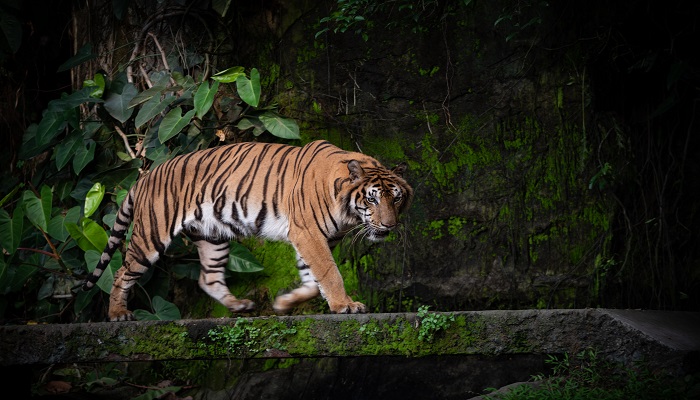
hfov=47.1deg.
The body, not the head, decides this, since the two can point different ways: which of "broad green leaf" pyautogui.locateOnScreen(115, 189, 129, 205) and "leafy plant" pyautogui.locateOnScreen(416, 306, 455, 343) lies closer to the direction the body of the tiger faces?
the leafy plant

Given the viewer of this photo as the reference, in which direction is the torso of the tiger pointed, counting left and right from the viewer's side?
facing to the right of the viewer

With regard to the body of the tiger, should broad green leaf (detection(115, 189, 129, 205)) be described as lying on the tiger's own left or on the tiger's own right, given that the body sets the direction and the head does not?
on the tiger's own left

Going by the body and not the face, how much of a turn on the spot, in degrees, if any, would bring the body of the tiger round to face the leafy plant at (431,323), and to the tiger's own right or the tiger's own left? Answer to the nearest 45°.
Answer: approximately 45° to the tiger's own right

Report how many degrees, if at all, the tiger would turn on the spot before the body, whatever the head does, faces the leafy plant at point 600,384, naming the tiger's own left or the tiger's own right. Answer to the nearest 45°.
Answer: approximately 45° to the tiger's own right
